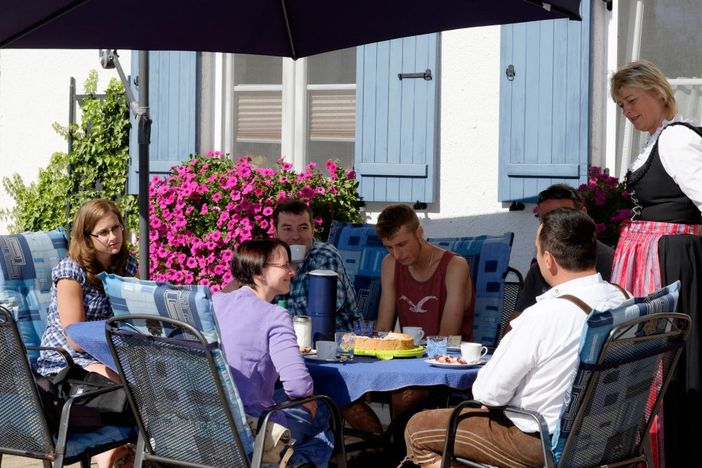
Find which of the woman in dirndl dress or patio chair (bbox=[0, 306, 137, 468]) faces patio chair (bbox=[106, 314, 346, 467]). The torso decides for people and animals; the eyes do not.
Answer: the woman in dirndl dress

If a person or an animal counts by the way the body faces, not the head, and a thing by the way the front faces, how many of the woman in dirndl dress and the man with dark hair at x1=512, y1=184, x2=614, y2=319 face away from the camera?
0

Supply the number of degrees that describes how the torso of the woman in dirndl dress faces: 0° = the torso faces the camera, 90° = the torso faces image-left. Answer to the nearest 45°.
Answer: approximately 45°

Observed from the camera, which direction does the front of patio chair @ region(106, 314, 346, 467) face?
facing away from the viewer and to the right of the viewer

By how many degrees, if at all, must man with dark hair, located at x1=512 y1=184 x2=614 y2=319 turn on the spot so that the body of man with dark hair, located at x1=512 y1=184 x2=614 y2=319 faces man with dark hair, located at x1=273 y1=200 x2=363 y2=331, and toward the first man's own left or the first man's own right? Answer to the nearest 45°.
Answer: approximately 45° to the first man's own right

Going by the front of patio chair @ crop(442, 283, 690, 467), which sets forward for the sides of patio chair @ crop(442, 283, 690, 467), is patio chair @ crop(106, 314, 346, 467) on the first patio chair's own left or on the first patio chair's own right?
on the first patio chair's own left

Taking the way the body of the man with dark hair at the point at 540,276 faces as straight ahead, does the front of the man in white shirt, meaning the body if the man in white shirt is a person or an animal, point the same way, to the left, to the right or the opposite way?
to the right

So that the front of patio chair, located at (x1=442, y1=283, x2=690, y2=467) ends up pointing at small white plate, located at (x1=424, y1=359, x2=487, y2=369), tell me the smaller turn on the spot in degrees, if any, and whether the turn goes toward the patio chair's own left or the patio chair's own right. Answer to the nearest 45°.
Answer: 0° — it already faces it

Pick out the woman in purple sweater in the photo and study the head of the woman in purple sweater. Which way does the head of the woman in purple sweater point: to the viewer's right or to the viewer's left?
to the viewer's right

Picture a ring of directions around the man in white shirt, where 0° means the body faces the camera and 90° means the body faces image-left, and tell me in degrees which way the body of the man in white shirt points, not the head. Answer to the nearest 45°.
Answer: approximately 135°

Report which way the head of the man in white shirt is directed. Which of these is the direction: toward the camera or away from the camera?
away from the camera

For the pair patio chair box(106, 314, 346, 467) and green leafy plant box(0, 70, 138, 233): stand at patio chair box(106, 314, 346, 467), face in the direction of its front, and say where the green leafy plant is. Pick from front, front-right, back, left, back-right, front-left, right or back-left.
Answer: front-left

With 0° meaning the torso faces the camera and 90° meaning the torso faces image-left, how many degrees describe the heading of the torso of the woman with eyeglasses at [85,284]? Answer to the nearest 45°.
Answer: approximately 315°

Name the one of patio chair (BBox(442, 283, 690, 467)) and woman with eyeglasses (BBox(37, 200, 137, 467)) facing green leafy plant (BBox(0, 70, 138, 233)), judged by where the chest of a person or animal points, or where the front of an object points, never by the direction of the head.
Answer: the patio chair

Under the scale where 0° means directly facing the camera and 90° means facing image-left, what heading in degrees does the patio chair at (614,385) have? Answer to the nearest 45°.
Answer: approximately 135°

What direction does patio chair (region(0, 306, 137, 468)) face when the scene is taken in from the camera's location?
facing away from the viewer and to the right of the viewer

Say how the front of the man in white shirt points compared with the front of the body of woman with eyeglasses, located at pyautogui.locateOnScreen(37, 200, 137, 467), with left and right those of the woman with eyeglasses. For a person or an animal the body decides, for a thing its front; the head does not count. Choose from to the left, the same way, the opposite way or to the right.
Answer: the opposite way
